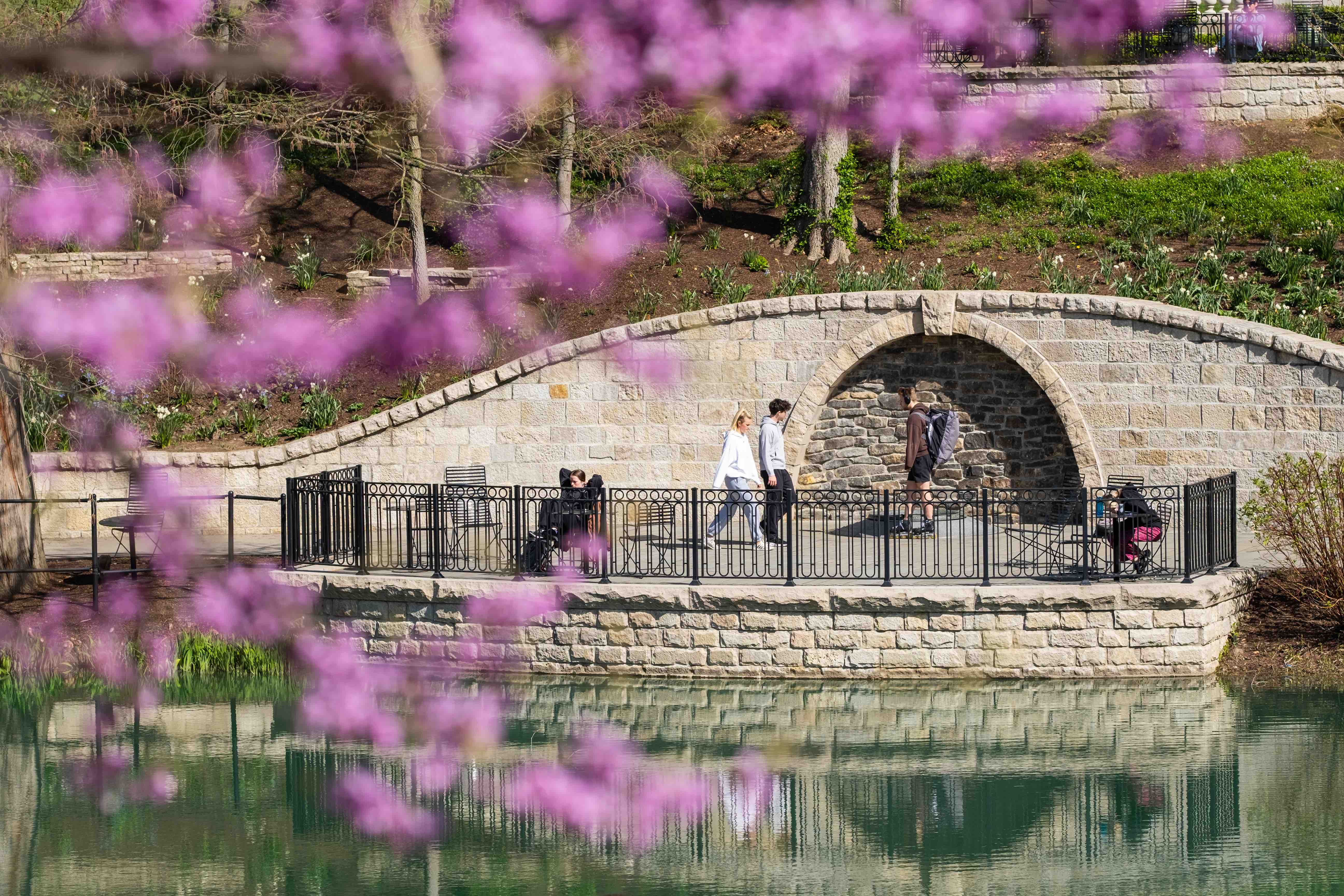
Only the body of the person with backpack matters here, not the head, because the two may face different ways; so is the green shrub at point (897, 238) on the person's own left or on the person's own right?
on the person's own right

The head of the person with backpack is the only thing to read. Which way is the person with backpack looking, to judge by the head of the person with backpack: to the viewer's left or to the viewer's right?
to the viewer's left

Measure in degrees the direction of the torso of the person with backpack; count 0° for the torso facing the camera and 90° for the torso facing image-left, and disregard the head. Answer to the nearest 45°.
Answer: approximately 90°

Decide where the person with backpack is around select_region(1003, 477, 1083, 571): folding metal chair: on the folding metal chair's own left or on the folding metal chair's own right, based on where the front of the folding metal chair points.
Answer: on the folding metal chair's own right

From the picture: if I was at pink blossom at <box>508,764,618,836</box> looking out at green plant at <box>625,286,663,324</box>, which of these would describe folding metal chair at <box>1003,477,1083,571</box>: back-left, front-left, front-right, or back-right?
front-right

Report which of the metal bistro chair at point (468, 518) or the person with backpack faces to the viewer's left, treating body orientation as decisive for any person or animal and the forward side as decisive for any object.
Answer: the person with backpack
